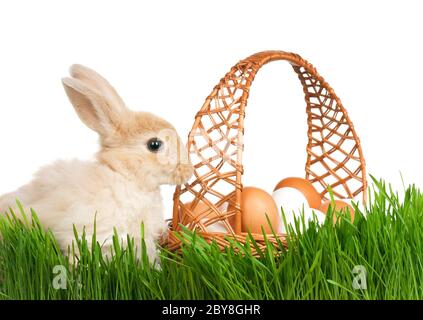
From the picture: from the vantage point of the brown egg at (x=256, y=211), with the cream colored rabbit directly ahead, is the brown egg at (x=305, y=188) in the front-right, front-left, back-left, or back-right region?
back-right

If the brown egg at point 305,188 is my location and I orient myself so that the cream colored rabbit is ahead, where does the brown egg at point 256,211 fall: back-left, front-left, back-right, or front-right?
front-left

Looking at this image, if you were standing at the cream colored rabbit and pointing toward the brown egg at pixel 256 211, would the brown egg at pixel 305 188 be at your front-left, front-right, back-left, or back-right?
front-left

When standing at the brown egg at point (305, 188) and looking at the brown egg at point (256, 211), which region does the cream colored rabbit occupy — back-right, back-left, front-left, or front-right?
front-right

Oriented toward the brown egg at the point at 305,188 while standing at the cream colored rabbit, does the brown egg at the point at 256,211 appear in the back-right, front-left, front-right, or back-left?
front-right

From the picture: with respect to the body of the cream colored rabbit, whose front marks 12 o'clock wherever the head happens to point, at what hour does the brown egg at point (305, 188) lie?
The brown egg is roughly at 11 o'clock from the cream colored rabbit.

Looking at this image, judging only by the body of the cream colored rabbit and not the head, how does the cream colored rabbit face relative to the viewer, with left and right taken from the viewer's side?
facing to the right of the viewer
